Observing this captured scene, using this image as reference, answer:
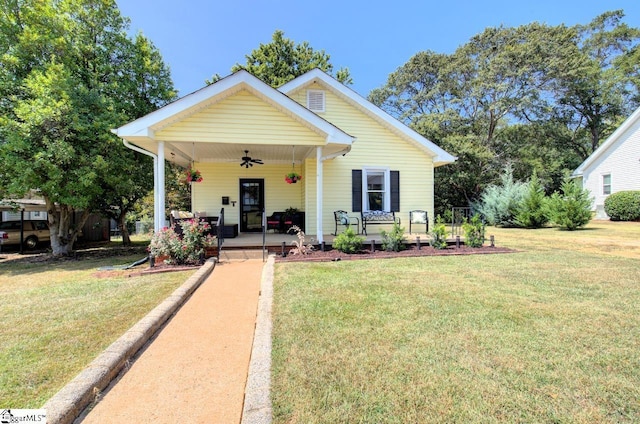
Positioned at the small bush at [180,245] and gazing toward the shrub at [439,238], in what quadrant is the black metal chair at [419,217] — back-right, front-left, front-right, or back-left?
front-left

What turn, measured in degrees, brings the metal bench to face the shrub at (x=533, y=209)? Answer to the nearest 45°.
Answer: approximately 135° to its left

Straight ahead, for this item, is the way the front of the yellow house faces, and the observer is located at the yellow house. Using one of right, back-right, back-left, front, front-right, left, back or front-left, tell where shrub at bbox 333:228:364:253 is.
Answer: front

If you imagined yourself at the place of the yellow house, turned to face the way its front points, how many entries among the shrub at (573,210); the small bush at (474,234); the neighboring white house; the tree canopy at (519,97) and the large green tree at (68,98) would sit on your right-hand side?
1

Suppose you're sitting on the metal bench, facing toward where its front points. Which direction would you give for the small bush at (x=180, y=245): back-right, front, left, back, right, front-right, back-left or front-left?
front-right

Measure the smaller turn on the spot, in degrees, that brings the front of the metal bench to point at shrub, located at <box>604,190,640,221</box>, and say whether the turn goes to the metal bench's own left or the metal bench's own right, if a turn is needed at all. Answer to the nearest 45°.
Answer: approximately 135° to the metal bench's own left

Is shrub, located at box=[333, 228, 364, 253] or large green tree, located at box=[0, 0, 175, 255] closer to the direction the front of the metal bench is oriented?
the shrub

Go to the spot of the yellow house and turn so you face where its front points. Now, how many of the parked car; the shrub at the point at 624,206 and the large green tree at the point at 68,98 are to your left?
1

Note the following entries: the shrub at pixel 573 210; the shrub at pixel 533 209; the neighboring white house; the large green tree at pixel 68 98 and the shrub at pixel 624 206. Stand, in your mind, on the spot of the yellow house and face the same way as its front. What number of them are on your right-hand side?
1

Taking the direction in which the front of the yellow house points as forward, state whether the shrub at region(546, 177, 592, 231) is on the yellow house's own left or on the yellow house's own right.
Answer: on the yellow house's own left

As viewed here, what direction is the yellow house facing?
toward the camera

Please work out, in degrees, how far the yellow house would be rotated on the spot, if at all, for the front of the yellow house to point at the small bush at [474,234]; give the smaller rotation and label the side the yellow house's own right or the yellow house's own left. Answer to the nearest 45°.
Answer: approximately 45° to the yellow house's own left

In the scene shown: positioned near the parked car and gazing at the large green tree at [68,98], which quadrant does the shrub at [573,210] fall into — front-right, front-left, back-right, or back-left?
front-left

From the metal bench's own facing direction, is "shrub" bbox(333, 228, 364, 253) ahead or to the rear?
ahead

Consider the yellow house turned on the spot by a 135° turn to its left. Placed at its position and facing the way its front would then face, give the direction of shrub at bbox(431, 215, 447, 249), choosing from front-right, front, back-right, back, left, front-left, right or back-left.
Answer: right

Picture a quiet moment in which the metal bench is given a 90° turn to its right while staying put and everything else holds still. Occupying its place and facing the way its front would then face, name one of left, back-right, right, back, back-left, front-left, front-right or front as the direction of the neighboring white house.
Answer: back-right

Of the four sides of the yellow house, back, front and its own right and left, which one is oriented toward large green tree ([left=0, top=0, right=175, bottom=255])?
right

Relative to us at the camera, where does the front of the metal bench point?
facing the viewer

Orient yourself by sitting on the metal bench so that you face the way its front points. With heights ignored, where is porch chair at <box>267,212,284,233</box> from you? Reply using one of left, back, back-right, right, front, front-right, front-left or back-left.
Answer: right
